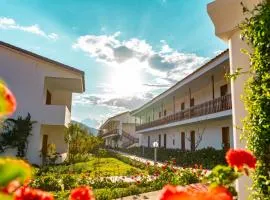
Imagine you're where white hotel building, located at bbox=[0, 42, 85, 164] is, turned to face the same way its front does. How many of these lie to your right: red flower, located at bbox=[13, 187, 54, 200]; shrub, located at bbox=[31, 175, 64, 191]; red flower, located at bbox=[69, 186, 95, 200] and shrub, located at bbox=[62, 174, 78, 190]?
4

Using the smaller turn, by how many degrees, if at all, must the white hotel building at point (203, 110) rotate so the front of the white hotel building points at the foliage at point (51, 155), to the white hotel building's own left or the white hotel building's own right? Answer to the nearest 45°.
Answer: approximately 45° to the white hotel building's own right

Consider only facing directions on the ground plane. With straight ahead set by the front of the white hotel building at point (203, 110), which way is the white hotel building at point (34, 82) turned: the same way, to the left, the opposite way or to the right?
the opposite way

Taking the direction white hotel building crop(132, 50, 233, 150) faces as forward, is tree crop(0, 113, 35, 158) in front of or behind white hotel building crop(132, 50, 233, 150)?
in front

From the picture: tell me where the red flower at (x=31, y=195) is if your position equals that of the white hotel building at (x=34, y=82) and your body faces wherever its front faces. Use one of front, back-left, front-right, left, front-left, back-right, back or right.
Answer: right

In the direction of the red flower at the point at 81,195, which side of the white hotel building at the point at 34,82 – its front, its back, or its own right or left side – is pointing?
right

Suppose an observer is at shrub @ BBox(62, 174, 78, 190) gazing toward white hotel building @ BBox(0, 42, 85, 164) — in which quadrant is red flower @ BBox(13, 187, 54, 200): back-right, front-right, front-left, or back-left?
back-left

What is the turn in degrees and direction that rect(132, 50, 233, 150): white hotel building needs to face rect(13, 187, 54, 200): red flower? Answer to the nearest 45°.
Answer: approximately 45° to its left

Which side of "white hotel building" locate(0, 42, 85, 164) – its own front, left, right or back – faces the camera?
right

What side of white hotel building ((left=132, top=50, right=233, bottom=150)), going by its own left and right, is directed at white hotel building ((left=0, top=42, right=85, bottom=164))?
front
